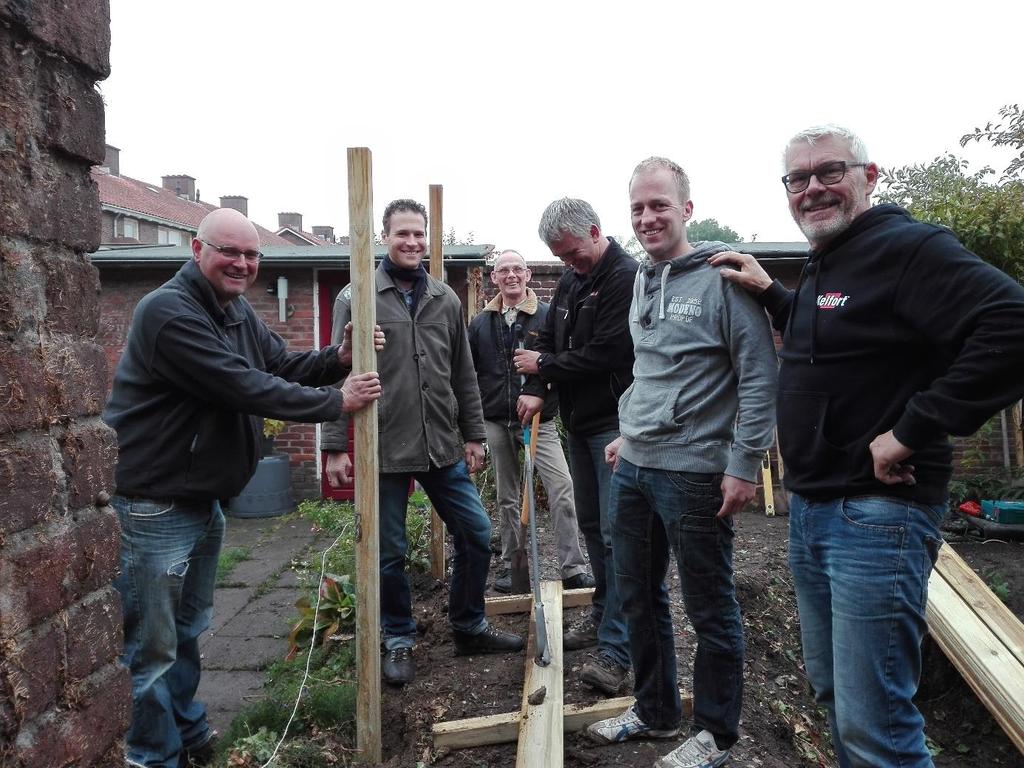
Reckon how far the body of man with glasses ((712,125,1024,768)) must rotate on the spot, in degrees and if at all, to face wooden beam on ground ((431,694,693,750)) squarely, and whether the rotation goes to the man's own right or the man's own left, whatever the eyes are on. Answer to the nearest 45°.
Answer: approximately 90° to the man's own right

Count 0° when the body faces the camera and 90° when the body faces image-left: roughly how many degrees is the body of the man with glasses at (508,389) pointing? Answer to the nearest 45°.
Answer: approximately 0°

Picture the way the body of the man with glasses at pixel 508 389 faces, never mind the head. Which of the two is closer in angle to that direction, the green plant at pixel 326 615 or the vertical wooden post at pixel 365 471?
the vertical wooden post

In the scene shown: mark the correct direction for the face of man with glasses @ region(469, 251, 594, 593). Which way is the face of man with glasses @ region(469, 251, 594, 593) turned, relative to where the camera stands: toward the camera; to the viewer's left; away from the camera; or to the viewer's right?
toward the camera

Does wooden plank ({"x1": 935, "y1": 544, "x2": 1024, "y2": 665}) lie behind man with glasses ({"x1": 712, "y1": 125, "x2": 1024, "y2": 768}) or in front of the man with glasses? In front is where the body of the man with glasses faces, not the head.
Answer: behind

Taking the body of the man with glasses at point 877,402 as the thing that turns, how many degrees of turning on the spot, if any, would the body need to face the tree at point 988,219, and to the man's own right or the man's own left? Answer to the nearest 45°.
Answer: approximately 135° to the man's own right

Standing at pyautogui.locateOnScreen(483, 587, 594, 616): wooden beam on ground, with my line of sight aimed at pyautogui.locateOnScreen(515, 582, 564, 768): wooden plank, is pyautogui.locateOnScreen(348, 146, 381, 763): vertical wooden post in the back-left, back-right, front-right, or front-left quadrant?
front-right

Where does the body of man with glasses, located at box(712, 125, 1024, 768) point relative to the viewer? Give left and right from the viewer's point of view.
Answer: facing the viewer and to the left of the viewer

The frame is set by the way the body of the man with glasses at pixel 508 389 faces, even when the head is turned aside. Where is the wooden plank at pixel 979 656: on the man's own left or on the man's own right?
on the man's own left

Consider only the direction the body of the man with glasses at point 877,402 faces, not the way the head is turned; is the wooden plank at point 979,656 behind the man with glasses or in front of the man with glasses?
behind

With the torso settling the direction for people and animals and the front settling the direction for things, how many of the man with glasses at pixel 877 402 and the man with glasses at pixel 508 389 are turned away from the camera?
0

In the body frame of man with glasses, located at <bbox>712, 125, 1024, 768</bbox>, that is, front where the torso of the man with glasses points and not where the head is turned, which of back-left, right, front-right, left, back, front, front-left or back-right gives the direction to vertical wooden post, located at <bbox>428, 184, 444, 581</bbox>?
right

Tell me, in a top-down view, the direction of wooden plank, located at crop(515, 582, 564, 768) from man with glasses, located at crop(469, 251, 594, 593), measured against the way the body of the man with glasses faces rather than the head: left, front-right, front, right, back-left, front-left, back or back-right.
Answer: front
